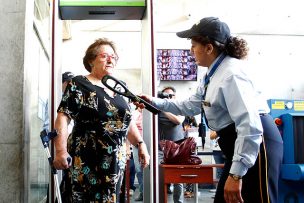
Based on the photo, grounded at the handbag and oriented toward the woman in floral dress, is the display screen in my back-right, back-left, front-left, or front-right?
back-right

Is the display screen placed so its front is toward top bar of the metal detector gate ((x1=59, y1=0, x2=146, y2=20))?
yes

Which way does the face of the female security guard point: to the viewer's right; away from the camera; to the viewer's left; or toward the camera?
to the viewer's left

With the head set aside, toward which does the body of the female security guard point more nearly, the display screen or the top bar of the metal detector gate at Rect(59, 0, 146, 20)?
the top bar of the metal detector gate

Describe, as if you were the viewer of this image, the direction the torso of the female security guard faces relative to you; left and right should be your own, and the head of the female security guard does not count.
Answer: facing to the left of the viewer

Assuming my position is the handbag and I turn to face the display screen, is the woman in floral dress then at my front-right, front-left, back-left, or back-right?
back-left

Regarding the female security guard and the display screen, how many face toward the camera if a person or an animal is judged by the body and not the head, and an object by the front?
1

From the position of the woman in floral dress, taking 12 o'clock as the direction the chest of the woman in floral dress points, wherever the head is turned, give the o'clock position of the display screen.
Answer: The display screen is roughly at 8 o'clock from the woman in floral dress.

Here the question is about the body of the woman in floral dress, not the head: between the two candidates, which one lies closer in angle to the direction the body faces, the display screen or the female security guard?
the female security guard
